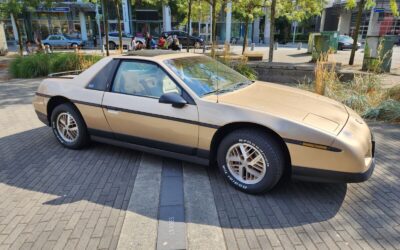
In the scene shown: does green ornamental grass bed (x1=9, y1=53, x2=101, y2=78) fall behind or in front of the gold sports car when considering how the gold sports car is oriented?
behind

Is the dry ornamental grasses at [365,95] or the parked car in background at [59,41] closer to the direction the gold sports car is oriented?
the dry ornamental grasses

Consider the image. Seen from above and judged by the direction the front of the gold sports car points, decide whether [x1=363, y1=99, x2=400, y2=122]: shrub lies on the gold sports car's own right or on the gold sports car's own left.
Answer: on the gold sports car's own left

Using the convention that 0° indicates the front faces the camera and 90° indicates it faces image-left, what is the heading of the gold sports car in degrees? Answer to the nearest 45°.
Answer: approximately 315°

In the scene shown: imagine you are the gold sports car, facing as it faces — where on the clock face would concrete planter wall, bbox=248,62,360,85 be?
The concrete planter wall is roughly at 8 o'clock from the gold sports car.

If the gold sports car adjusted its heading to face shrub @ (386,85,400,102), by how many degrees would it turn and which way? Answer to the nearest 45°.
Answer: approximately 90° to its left

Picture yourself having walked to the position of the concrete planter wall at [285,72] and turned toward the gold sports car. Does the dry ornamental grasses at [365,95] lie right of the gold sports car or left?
left

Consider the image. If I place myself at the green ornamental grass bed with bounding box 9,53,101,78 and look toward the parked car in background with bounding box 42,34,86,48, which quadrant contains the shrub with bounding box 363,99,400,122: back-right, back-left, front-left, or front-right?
back-right

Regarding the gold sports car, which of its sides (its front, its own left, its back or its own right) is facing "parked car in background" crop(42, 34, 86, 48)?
back

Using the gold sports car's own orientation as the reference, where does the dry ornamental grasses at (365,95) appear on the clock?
The dry ornamental grasses is roughly at 9 o'clock from the gold sports car.
